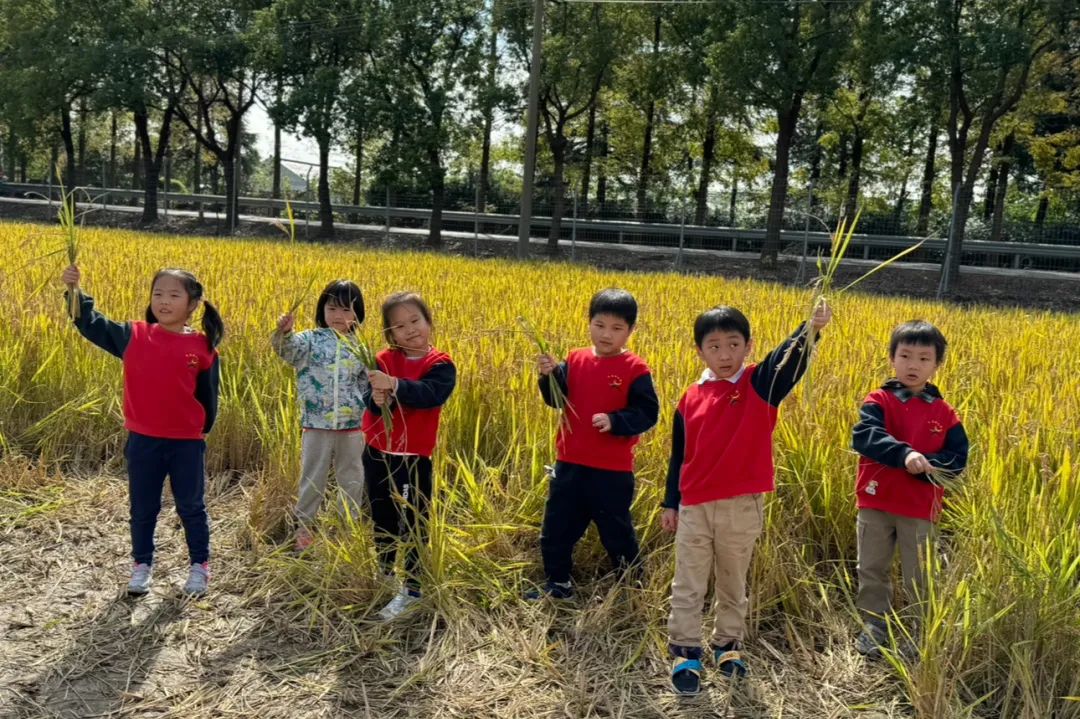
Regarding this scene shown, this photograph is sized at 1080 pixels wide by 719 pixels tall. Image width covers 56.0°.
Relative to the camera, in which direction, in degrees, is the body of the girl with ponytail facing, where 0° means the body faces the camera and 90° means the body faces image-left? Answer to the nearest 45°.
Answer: approximately 0°

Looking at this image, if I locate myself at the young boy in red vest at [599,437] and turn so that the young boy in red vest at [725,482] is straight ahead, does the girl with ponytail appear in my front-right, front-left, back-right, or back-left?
back-right

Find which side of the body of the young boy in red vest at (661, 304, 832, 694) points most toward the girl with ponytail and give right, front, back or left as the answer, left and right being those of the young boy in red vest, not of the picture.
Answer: right

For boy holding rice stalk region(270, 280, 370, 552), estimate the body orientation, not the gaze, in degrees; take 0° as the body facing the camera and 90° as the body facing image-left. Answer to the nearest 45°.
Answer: approximately 0°

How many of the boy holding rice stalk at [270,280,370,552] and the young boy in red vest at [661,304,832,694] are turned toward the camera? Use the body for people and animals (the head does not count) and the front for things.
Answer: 2

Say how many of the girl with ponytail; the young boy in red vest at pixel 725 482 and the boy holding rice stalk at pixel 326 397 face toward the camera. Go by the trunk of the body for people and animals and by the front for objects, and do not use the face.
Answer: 3
